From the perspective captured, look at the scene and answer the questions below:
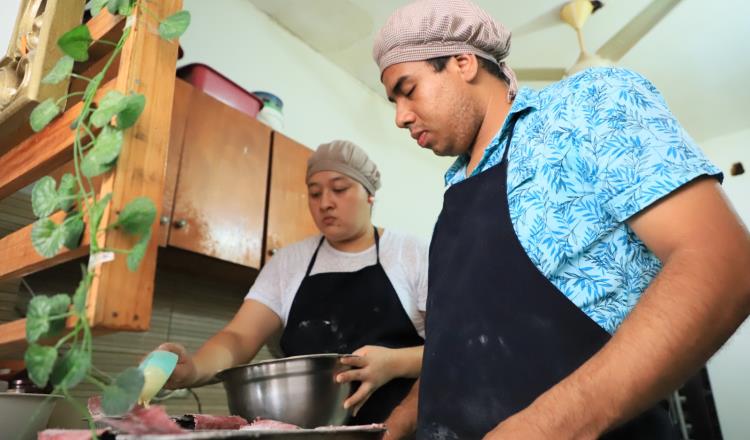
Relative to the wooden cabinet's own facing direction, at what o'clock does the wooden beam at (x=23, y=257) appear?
The wooden beam is roughly at 2 o'clock from the wooden cabinet.

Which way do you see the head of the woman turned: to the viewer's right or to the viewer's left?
to the viewer's left

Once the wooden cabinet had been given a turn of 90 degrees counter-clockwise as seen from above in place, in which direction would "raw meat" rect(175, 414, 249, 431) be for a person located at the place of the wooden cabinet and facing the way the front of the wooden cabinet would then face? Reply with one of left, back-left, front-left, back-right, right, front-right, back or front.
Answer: back-right

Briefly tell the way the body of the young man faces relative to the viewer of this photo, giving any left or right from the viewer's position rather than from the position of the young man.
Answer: facing the viewer and to the left of the viewer

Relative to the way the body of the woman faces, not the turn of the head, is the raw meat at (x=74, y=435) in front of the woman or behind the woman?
in front

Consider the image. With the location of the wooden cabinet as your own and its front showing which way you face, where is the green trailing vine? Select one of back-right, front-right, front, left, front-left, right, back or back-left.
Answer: front-right

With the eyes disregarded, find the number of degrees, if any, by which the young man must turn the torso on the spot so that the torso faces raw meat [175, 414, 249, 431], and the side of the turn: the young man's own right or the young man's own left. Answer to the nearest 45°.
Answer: approximately 45° to the young man's own right

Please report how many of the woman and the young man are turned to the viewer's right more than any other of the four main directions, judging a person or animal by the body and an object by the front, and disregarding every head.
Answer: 0

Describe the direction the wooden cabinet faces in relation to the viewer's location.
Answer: facing the viewer and to the right of the viewer

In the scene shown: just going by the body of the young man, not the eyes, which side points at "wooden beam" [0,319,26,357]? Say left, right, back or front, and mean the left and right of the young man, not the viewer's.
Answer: front
